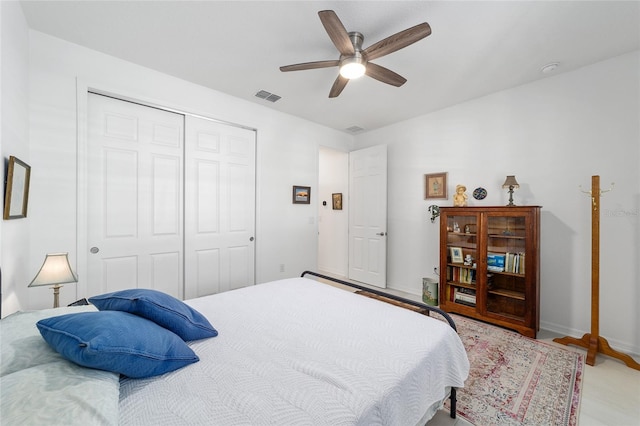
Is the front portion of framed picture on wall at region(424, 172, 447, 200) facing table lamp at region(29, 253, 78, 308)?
yes

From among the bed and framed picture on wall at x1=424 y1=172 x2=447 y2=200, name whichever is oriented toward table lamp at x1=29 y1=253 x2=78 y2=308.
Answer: the framed picture on wall

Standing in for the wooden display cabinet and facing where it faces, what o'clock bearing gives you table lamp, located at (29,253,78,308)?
The table lamp is roughly at 12 o'clock from the wooden display cabinet.

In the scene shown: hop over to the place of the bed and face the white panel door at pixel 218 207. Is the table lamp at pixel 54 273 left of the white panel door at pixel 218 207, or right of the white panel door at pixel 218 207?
left

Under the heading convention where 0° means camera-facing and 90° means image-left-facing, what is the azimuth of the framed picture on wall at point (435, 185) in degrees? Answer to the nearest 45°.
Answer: approximately 45°

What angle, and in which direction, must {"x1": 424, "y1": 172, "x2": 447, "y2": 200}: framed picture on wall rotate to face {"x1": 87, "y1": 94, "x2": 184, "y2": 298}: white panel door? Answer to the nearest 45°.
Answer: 0° — it already faces it

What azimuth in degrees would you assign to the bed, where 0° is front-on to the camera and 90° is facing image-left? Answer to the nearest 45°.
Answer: approximately 225°

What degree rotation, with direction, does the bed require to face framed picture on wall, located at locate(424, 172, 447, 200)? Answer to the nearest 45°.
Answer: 0° — it already faces it

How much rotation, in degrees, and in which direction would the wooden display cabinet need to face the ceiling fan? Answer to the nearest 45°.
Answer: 0° — it already faces it

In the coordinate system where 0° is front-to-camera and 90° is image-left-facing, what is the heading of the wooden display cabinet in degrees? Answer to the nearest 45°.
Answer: approximately 45°
